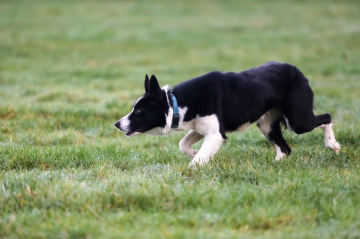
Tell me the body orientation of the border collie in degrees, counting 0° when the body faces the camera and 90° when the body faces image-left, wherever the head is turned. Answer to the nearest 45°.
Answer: approximately 90°
